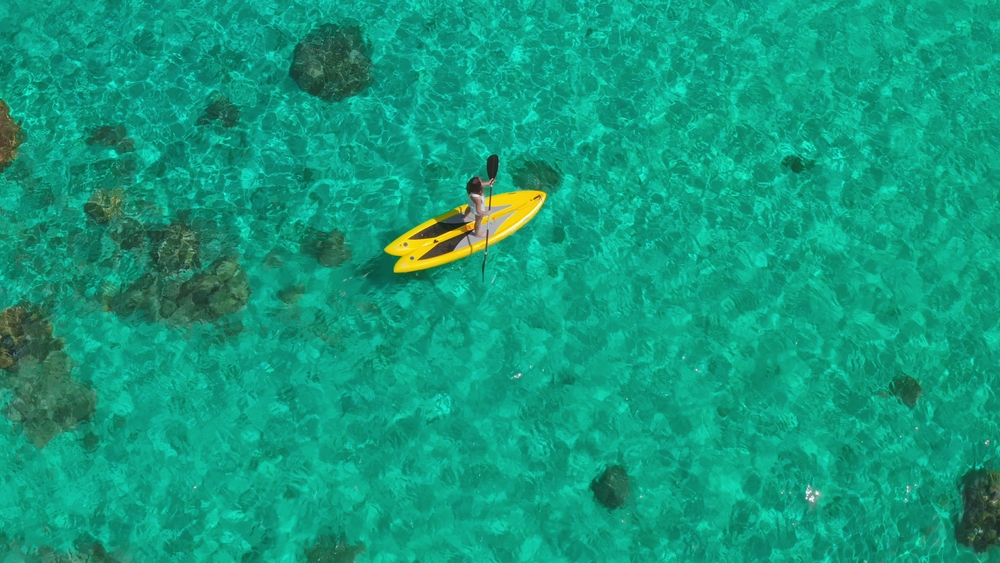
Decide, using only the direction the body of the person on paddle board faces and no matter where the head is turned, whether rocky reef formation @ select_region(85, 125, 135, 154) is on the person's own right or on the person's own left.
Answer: on the person's own left

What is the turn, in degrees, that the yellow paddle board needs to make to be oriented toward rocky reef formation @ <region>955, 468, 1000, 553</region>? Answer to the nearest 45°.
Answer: approximately 90° to its right

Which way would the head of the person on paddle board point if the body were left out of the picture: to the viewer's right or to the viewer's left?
to the viewer's right

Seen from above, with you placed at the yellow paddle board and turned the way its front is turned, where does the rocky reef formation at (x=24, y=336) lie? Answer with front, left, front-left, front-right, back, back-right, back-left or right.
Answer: back-left

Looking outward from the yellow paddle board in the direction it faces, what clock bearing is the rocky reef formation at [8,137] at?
The rocky reef formation is roughly at 8 o'clock from the yellow paddle board.

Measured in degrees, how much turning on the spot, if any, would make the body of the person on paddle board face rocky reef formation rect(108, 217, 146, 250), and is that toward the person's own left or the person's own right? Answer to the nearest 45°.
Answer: approximately 135° to the person's own left

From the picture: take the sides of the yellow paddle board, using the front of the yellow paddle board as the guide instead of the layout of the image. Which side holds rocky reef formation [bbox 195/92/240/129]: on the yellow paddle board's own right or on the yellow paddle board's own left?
on the yellow paddle board's own left

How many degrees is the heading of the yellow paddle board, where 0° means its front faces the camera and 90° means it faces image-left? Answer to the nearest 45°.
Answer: approximately 225°

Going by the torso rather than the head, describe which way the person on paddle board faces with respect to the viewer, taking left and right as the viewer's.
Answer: facing away from the viewer and to the right of the viewer

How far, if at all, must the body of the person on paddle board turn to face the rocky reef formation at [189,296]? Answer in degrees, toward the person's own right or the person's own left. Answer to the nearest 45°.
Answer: approximately 135° to the person's own left

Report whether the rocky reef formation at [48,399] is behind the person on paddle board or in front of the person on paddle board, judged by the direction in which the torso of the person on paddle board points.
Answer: behind

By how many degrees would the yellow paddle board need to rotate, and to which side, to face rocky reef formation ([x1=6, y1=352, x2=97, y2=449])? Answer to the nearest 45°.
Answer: approximately 135° to its left

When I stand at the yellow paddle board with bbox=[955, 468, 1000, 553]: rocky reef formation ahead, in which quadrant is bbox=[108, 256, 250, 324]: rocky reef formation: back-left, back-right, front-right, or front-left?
back-right

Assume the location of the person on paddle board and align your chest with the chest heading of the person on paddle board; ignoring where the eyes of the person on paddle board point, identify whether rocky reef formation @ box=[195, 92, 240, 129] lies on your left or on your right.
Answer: on your left
